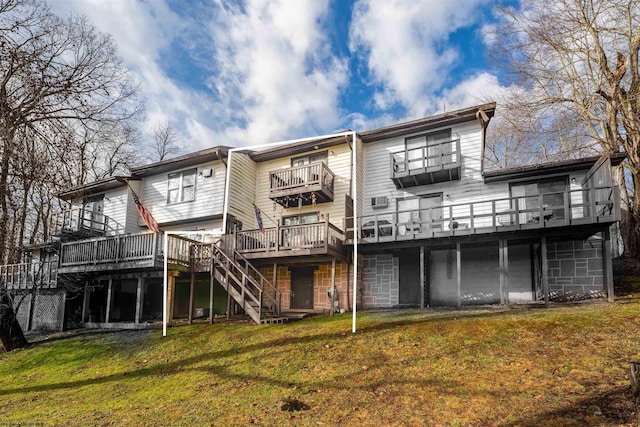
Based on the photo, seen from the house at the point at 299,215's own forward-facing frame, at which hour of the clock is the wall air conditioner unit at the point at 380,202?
The wall air conditioner unit is roughly at 8 o'clock from the house.

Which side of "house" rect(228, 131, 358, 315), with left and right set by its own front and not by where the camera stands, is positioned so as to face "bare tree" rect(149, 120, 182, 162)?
right

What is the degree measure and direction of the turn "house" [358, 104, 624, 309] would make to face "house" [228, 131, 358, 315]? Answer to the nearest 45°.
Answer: approximately 90° to its right

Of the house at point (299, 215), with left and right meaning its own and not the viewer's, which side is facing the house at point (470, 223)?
left

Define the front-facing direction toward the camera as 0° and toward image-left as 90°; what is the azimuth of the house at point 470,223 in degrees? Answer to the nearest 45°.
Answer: approximately 0°

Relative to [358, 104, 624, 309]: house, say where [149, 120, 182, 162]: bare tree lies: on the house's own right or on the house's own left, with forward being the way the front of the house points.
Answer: on the house's own right
